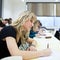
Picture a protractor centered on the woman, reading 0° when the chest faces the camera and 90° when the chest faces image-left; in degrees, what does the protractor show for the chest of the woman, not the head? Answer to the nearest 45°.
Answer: approximately 270°
